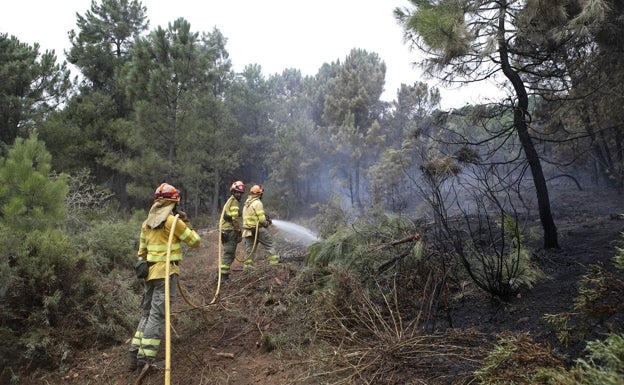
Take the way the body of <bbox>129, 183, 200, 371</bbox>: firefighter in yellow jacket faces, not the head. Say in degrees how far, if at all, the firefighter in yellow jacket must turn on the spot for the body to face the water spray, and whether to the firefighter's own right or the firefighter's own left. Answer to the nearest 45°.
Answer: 0° — they already face it

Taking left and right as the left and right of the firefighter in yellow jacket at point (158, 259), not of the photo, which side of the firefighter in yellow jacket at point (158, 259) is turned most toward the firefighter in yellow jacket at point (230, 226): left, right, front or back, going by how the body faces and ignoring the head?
front

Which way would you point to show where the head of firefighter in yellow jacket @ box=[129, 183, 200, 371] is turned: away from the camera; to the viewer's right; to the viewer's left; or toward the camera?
away from the camera

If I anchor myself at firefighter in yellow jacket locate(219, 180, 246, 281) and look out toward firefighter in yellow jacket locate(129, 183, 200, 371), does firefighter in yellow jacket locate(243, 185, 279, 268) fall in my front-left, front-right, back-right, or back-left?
back-left

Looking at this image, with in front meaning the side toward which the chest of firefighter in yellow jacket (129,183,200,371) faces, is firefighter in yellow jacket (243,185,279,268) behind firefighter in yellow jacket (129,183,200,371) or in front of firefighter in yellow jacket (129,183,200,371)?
in front

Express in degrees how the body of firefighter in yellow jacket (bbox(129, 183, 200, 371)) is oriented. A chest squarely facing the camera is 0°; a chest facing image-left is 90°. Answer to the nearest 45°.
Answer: approximately 225°
